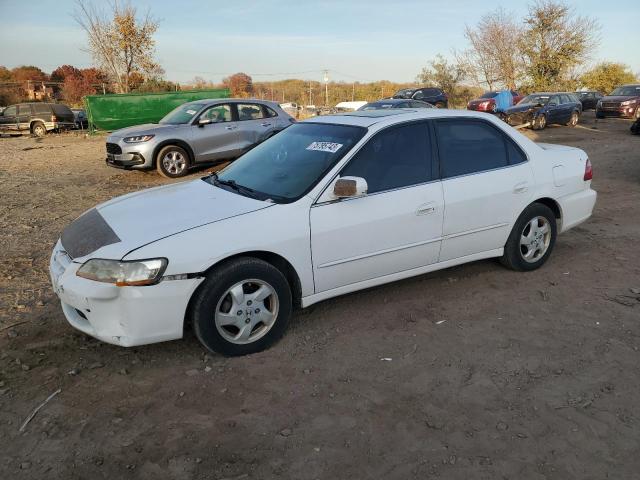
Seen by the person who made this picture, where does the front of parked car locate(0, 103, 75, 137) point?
facing away from the viewer and to the left of the viewer

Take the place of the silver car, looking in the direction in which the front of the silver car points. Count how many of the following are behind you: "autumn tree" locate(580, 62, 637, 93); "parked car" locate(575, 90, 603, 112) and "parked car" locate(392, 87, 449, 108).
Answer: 3

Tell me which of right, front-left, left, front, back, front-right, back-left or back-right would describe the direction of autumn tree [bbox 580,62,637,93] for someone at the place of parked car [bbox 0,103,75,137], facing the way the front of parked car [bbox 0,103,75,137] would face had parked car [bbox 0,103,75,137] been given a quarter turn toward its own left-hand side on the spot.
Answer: back-left

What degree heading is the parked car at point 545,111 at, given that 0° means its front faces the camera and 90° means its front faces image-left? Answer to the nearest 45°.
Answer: approximately 45°

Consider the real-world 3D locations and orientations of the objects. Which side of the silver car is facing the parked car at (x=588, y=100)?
back

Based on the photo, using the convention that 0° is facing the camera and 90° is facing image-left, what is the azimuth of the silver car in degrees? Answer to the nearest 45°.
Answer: approximately 45°

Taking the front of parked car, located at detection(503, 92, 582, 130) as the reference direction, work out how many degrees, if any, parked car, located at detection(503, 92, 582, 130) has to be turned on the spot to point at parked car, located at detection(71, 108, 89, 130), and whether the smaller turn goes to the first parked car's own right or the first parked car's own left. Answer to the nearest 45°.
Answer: approximately 45° to the first parked car's own right

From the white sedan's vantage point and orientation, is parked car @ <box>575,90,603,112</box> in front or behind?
behind

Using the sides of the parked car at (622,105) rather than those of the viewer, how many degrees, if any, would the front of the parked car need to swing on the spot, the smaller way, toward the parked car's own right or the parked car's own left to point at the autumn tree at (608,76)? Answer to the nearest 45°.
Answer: approximately 135° to the parked car's own right

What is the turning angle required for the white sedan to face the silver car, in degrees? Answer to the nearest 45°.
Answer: approximately 135° to its right

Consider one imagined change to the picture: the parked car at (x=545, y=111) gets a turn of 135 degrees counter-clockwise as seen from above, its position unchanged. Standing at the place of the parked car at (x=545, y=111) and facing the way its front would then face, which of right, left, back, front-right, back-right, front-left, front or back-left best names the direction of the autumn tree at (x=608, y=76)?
left

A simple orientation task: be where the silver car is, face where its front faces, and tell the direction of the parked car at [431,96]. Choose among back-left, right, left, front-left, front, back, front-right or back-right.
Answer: back
